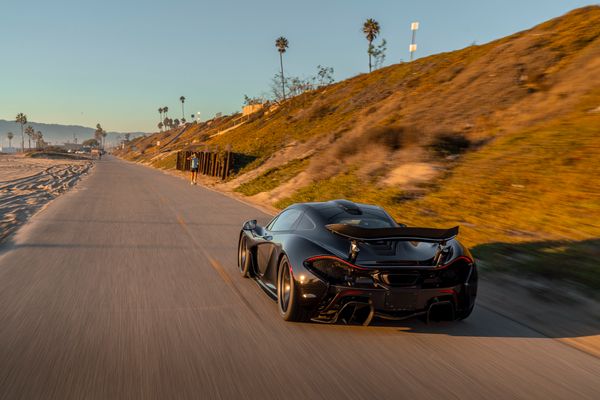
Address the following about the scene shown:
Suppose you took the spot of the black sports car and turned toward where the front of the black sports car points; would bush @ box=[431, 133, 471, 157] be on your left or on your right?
on your right

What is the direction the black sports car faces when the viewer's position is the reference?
facing away from the viewer and to the left of the viewer
